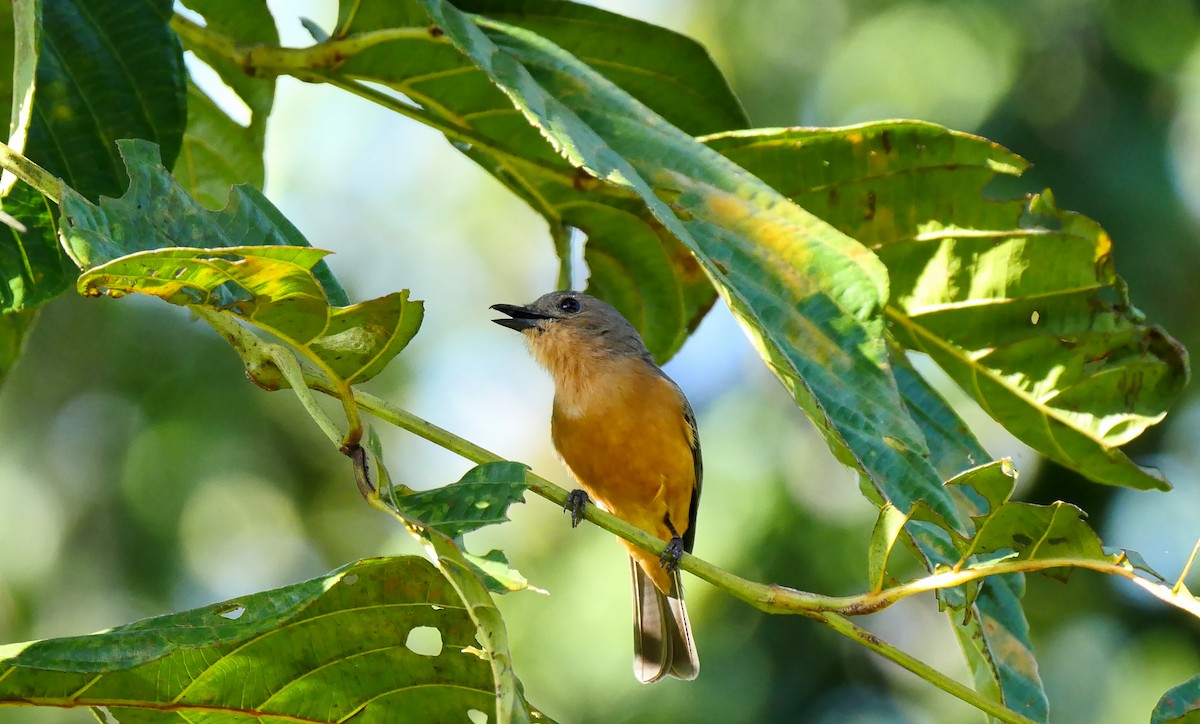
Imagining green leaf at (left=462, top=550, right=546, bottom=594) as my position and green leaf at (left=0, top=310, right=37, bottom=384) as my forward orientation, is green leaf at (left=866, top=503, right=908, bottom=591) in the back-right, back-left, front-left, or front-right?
back-right

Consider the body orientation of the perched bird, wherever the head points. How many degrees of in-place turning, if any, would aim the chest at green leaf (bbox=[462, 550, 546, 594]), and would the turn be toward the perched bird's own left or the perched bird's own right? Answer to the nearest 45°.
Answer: approximately 45° to the perched bird's own right

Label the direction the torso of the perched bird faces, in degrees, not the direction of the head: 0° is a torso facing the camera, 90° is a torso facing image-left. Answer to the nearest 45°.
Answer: approximately 45°

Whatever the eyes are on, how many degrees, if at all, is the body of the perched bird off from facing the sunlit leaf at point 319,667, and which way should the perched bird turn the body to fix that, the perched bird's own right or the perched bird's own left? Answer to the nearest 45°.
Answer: approximately 45° to the perched bird's own right
